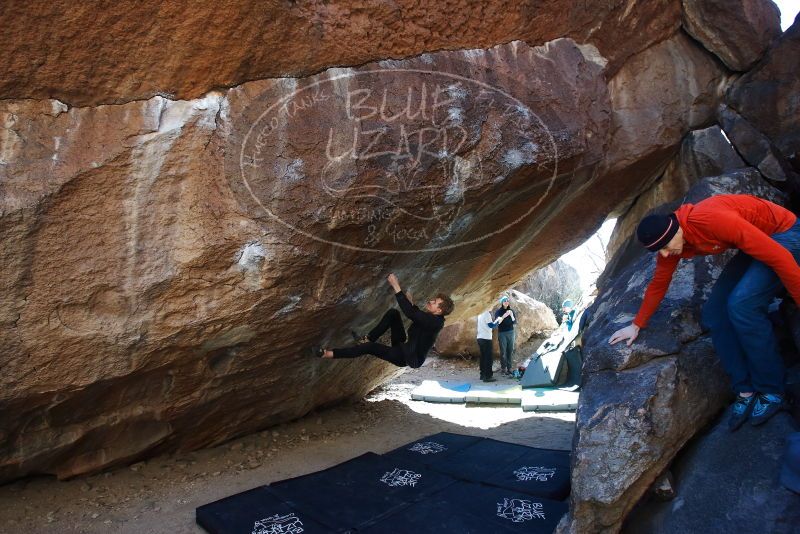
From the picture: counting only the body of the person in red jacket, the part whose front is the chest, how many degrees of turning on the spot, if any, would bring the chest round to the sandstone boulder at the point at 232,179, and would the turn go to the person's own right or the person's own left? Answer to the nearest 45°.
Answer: approximately 45° to the person's own right

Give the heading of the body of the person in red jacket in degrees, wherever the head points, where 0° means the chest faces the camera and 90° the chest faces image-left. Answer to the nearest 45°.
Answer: approximately 45°

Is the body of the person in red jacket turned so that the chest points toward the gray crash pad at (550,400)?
no
